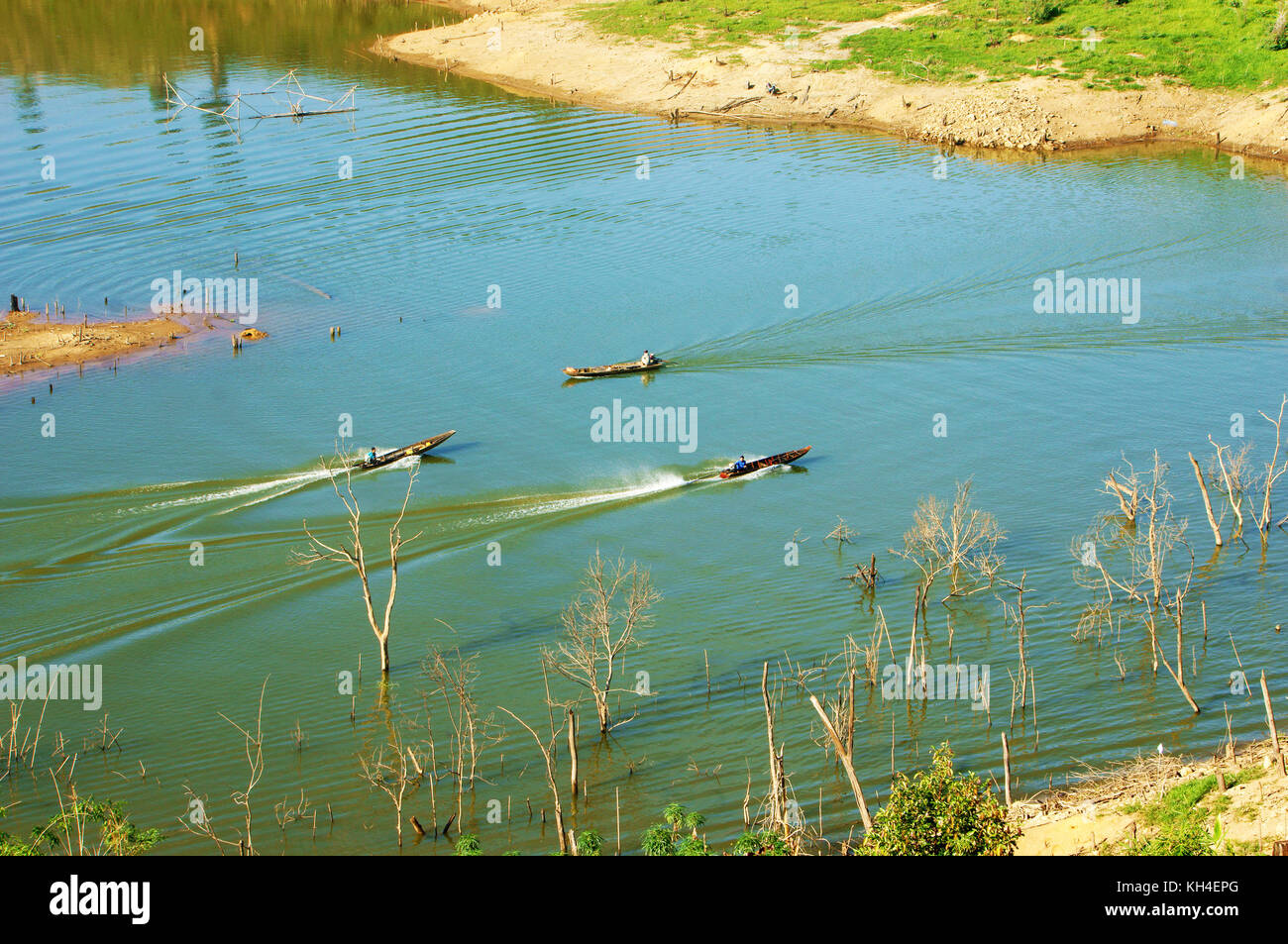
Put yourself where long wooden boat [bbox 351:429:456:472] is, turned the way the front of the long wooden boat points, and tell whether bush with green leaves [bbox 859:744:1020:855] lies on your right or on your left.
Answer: on your right

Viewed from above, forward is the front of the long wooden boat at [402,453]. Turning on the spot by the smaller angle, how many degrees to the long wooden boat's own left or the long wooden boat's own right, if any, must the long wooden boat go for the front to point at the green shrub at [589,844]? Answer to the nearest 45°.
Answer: approximately 135° to the long wooden boat's own right

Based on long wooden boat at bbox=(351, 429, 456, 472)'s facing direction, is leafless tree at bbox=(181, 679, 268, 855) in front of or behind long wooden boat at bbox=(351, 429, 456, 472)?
behind

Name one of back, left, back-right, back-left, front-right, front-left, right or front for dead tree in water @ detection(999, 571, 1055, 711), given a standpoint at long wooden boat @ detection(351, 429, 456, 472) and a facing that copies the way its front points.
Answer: right

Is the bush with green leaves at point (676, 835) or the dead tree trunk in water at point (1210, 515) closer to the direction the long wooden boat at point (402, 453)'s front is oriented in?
the dead tree trunk in water

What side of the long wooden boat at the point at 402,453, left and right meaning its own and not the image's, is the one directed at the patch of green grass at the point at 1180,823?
right

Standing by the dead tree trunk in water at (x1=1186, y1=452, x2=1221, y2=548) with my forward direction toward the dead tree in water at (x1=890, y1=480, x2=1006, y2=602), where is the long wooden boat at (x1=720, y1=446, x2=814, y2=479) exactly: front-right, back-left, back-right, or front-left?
front-right

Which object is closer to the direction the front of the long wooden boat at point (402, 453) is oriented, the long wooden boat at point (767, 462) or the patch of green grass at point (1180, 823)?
the long wooden boat

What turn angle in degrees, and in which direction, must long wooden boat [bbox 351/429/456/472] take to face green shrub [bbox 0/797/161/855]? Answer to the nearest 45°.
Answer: approximately 135° to its right

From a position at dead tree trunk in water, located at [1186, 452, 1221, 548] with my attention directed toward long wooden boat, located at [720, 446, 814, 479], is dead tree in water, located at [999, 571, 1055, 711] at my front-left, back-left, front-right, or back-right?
front-left

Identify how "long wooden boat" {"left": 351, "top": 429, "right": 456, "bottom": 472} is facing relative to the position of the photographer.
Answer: facing away from the viewer and to the right of the viewer
